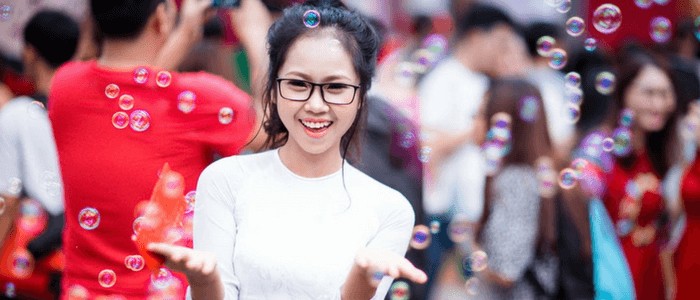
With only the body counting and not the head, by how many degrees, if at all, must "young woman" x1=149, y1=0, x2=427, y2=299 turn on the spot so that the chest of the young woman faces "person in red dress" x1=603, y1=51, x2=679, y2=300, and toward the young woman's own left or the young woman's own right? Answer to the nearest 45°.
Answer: approximately 135° to the young woman's own left

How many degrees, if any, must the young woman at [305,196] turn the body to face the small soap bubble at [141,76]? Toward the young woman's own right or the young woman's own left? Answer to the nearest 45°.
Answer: approximately 135° to the young woman's own right

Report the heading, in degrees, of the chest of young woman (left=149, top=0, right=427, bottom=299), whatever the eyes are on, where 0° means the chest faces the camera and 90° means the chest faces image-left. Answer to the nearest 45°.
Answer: approximately 0°

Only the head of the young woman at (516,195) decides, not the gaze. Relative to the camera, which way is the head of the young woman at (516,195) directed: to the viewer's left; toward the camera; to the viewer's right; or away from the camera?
away from the camera

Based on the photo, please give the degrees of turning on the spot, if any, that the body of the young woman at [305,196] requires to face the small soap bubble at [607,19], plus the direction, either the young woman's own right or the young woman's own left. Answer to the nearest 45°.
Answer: approximately 135° to the young woman's own left

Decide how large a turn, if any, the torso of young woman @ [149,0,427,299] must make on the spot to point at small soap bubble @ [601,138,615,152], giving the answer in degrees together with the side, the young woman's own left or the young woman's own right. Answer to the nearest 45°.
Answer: approximately 135° to the young woman's own left

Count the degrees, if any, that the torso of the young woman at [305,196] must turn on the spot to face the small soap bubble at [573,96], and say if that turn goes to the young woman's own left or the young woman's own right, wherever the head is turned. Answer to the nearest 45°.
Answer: approximately 135° to the young woman's own left
